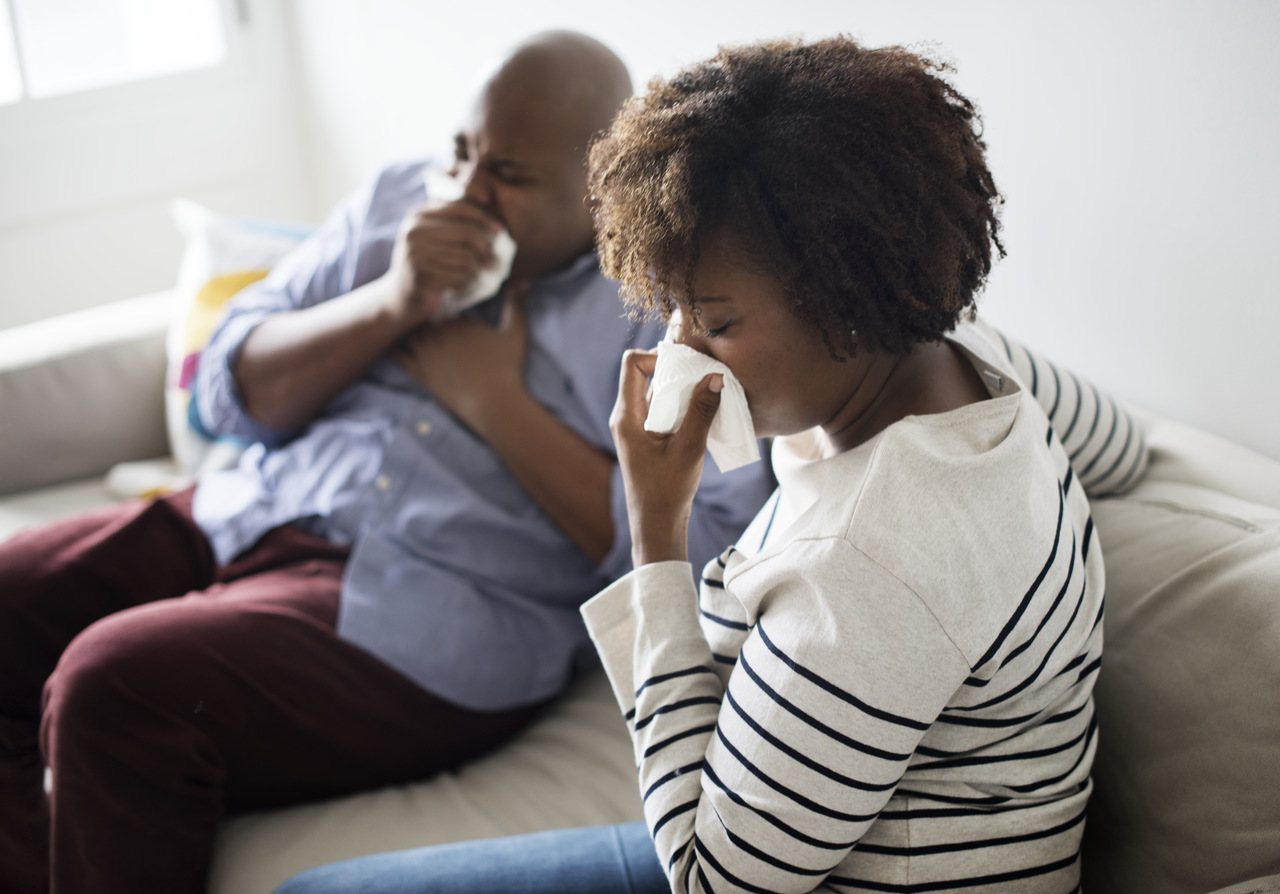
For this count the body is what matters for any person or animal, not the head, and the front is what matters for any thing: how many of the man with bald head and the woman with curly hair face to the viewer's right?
0

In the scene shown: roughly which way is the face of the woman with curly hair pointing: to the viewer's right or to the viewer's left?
to the viewer's left

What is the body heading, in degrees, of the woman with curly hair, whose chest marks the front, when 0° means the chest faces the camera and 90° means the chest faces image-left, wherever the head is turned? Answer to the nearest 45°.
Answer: approximately 90°

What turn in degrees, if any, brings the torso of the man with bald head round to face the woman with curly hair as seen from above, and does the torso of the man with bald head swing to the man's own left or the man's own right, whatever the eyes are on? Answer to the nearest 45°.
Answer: approximately 90° to the man's own left
